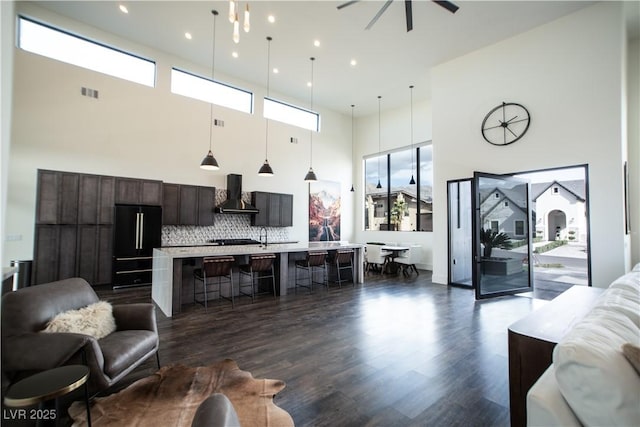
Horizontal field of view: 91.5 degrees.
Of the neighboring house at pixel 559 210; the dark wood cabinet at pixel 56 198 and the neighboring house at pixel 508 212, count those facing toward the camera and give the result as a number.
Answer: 3

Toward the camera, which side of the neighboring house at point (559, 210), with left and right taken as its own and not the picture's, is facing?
front

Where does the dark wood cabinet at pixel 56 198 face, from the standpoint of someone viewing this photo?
facing the viewer

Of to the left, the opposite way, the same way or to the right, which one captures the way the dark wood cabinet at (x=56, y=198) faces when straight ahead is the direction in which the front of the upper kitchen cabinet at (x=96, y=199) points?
the same way

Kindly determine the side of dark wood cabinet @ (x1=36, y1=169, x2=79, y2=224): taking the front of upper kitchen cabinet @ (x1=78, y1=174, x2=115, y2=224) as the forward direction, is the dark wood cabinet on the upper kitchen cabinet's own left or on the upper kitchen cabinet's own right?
on the upper kitchen cabinet's own right

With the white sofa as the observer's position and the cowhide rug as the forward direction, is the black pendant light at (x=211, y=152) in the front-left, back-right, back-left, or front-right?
front-right

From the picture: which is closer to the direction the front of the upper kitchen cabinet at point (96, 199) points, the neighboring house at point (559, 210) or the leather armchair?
the leather armchair

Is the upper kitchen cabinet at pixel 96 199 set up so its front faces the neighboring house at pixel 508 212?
no

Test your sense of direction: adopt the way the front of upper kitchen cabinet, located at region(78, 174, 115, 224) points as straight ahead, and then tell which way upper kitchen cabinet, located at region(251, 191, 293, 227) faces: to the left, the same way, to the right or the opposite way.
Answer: the same way

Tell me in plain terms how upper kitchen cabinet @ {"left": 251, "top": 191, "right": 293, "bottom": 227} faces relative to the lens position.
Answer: facing the viewer and to the right of the viewer

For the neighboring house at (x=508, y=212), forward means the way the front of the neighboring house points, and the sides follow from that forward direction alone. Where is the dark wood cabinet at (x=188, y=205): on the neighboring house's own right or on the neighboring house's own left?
on the neighboring house's own right

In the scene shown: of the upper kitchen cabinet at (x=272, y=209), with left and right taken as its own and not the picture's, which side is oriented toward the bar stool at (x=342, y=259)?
front

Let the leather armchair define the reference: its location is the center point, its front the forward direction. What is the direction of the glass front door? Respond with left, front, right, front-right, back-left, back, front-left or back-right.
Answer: front-left

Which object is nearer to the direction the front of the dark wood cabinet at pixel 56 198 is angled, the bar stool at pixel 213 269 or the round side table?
the round side table

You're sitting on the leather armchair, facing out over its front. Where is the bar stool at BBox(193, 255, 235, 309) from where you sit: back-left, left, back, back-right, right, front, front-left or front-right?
left

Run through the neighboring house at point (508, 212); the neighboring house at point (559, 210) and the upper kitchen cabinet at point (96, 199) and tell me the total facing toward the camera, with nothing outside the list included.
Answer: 3
